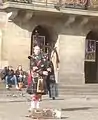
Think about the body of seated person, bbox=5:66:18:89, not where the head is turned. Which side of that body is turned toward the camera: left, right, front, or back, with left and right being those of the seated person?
front
